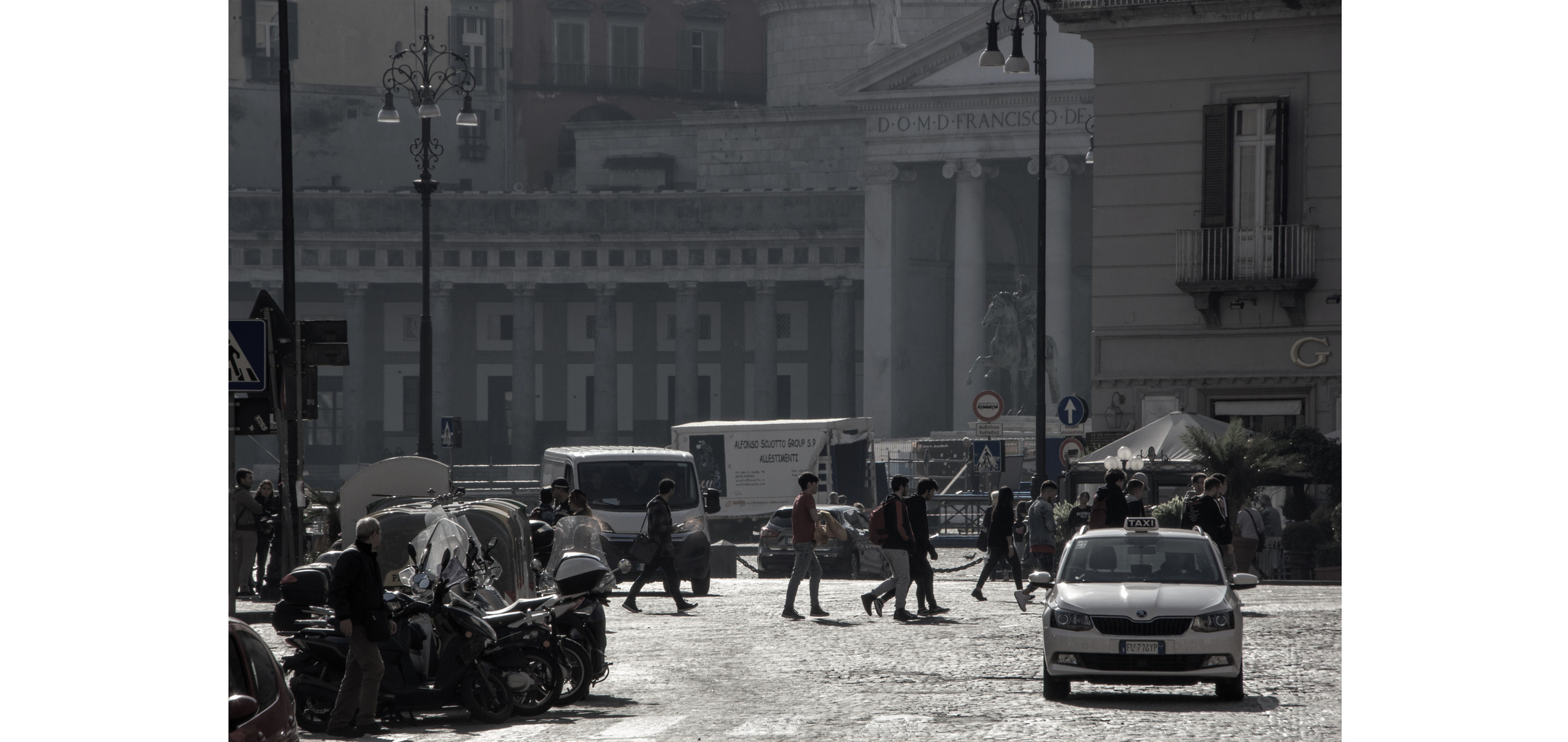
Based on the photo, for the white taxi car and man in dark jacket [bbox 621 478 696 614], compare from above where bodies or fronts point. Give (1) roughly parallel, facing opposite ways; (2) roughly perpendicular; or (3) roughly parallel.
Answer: roughly perpendicular

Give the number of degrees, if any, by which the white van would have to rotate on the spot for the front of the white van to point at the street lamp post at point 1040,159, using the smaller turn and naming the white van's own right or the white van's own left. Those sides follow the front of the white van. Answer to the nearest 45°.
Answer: approximately 90° to the white van's own left

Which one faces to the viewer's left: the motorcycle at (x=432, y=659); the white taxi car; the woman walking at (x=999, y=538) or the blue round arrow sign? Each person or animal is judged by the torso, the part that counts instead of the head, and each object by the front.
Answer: the woman walking

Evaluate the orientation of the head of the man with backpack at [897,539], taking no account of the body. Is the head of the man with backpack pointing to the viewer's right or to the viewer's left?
to the viewer's right

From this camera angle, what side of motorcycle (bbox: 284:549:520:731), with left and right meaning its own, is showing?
right

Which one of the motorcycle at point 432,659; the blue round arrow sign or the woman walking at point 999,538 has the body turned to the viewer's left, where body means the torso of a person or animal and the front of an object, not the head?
the woman walking

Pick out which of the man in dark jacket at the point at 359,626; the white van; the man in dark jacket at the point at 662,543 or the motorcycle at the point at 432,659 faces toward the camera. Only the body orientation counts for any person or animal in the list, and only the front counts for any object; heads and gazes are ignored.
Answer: the white van
